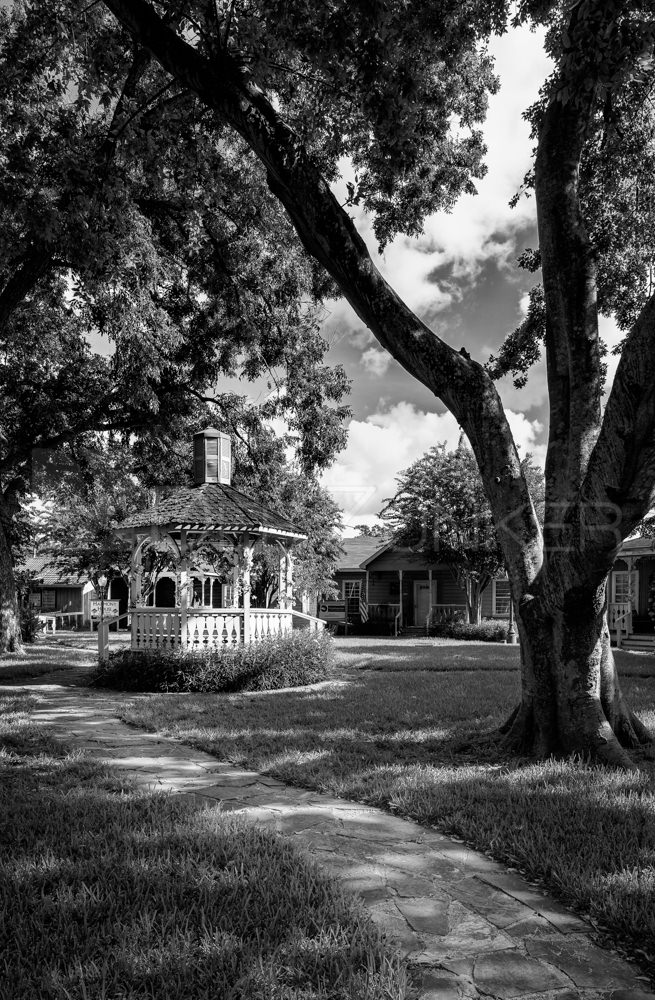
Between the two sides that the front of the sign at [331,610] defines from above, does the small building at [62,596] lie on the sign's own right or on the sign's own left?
on the sign's own right

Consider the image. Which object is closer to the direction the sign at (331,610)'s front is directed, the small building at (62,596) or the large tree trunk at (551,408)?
the large tree trunk

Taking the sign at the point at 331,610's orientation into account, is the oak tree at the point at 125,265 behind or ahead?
ahead

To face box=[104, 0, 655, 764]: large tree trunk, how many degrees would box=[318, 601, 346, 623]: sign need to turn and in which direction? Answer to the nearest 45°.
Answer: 0° — it already faces it

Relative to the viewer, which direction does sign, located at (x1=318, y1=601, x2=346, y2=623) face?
toward the camera

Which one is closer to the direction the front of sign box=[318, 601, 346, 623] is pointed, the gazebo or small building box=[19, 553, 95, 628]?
the gazebo

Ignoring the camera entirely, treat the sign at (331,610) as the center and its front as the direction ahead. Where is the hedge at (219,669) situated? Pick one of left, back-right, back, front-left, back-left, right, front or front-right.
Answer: front
